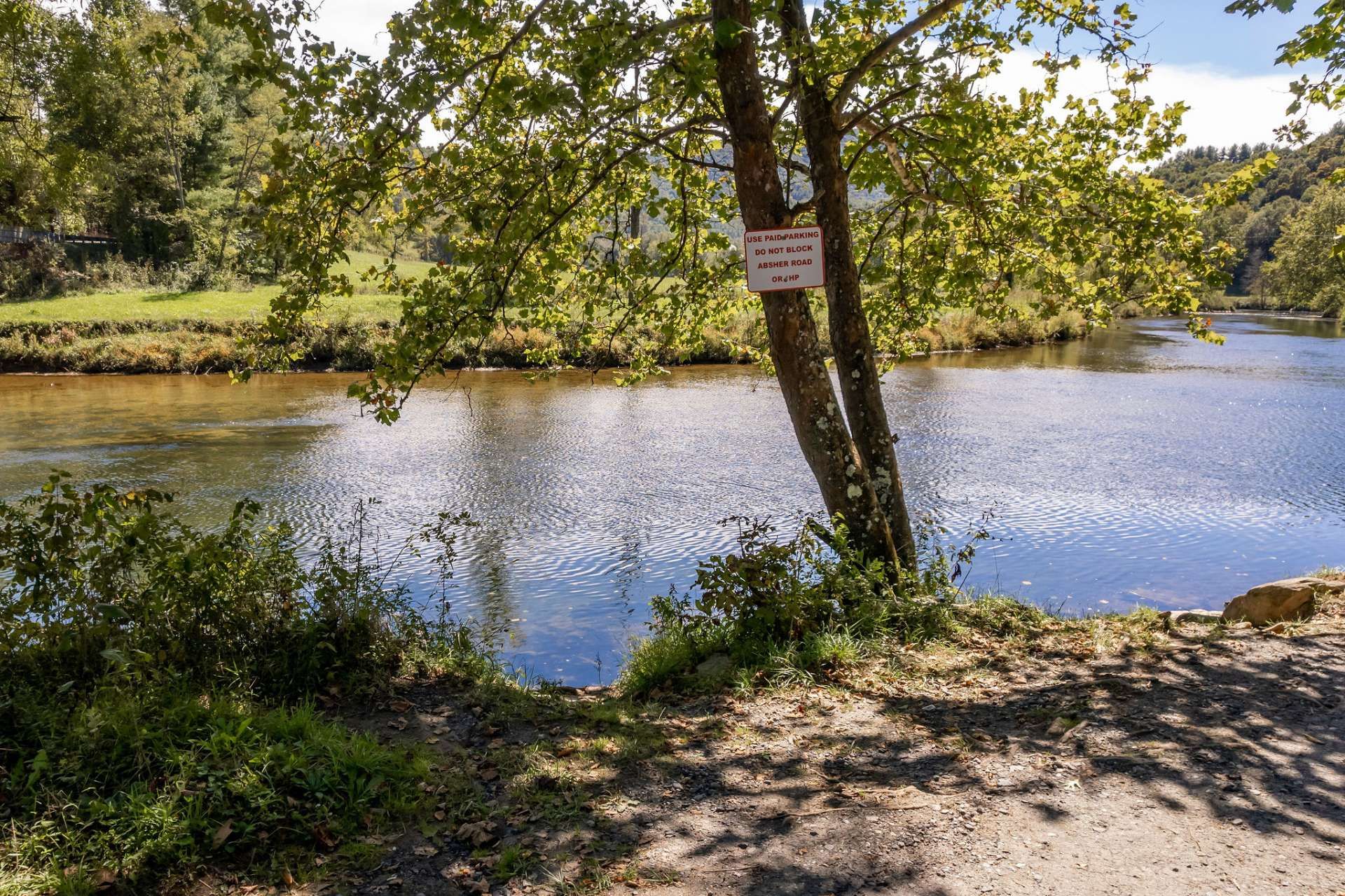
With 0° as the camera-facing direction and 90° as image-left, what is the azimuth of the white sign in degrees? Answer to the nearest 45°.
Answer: approximately 0°

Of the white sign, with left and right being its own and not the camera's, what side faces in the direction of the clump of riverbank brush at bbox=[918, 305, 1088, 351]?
back

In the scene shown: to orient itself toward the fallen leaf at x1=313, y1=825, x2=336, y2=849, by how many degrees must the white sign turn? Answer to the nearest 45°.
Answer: approximately 45° to its right

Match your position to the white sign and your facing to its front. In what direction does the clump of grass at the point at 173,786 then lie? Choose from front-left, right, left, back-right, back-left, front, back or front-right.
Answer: front-right

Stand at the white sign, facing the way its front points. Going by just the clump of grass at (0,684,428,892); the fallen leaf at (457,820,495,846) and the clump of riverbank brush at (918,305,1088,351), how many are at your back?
1

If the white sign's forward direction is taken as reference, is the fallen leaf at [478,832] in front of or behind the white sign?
in front

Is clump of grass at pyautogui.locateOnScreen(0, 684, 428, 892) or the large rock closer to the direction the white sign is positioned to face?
the clump of grass

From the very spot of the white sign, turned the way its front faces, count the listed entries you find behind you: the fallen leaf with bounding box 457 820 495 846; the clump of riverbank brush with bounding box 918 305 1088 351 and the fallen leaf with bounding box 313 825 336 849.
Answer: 1

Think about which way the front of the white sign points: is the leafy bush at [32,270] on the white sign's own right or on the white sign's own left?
on the white sign's own right

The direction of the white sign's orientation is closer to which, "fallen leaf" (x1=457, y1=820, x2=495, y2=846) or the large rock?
the fallen leaf
